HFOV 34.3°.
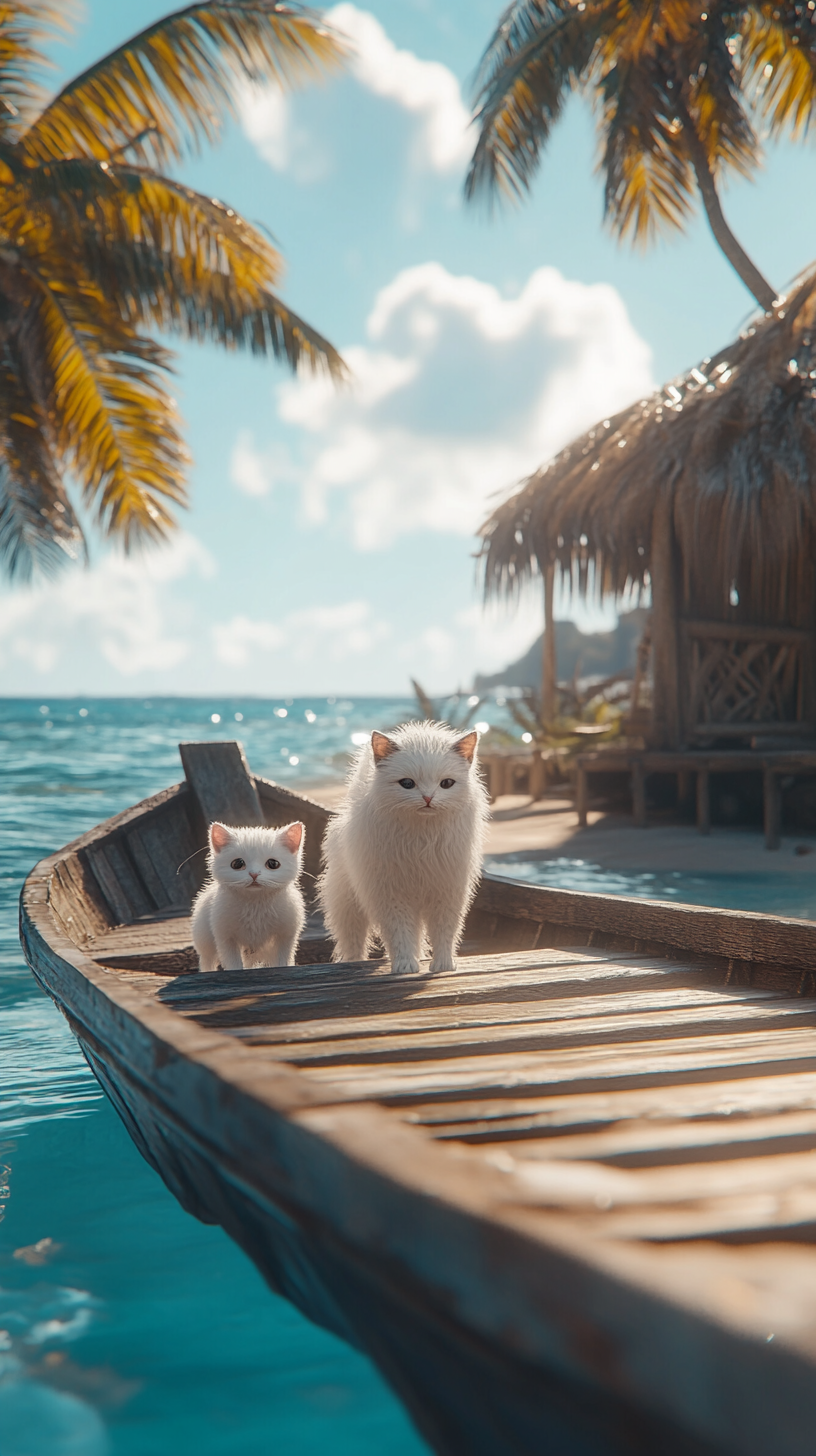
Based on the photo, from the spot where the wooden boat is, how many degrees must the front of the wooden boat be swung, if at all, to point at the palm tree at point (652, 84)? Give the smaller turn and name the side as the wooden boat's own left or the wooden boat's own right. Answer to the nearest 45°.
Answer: approximately 45° to the wooden boat's own right

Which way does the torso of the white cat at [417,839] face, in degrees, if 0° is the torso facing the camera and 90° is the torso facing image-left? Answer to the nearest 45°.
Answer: approximately 0°

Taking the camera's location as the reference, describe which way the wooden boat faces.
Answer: facing away from the viewer and to the left of the viewer

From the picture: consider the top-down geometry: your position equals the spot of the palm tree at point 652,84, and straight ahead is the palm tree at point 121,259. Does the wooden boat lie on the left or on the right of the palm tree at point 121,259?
left

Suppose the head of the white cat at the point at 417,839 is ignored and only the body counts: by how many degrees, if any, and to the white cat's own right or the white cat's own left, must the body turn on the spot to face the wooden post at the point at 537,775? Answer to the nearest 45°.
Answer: approximately 180°
